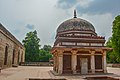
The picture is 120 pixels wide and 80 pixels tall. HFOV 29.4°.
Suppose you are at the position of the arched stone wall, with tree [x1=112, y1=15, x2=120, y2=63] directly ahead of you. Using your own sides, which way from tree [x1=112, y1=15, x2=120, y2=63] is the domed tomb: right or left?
right

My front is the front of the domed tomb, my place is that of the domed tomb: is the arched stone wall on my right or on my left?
on my right

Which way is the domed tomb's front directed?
toward the camera

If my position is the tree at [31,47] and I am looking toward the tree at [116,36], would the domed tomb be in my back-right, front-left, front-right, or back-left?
front-right

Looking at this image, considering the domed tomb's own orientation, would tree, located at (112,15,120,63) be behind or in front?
behind

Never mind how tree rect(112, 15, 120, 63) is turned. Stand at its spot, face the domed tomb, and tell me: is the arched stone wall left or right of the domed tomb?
right

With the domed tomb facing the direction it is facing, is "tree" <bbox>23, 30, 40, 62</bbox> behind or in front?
behind
